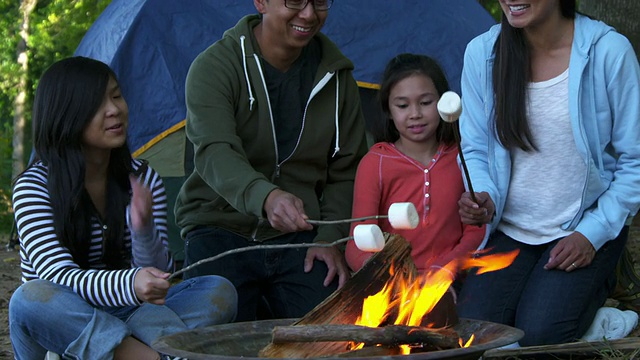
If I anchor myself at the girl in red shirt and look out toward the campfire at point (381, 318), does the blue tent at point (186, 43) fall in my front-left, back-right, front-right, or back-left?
back-right

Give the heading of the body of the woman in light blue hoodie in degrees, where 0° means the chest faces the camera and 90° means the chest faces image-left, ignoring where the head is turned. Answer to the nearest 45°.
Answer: approximately 45°

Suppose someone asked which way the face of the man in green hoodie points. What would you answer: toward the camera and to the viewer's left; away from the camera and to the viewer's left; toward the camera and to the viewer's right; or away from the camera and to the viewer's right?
toward the camera and to the viewer's right

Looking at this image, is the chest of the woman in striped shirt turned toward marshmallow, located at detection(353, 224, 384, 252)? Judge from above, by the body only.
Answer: yes

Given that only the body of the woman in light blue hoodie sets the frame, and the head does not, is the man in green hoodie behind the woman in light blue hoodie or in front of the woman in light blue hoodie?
in front

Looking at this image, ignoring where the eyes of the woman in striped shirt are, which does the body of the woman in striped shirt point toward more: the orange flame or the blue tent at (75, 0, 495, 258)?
the orange flame

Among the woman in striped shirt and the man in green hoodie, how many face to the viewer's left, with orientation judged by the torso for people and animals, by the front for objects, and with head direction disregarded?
0

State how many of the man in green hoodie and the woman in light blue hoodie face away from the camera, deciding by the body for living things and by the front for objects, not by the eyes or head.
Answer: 0
